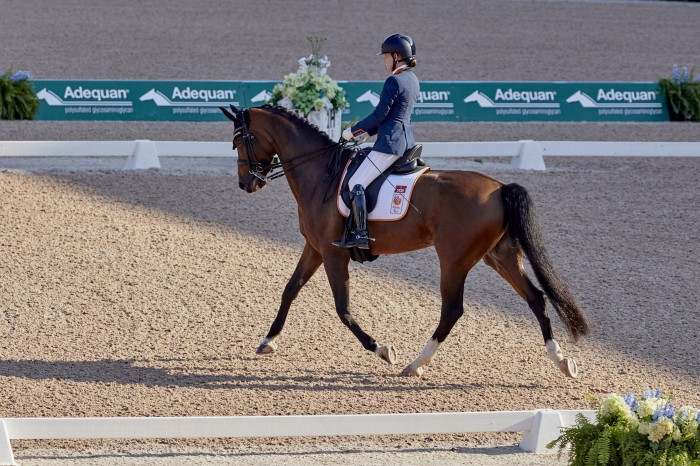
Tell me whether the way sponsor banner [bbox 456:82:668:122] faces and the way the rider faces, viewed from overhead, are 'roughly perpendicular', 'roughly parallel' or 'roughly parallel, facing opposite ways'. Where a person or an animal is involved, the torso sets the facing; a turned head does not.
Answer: roughly perpendicular

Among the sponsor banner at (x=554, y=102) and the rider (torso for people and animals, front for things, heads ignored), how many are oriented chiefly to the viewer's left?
1

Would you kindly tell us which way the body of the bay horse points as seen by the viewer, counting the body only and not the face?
to the viewer's left

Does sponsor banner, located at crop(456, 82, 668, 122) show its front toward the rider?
yes

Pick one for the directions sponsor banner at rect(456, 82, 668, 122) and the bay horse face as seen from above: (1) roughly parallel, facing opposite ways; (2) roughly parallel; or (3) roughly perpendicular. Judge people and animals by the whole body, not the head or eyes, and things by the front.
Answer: roughly perpendicular

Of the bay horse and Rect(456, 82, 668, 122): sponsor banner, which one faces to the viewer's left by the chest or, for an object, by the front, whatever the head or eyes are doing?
the bay horse

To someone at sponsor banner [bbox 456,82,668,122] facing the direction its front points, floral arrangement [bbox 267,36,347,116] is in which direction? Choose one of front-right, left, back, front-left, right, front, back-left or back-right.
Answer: front-right

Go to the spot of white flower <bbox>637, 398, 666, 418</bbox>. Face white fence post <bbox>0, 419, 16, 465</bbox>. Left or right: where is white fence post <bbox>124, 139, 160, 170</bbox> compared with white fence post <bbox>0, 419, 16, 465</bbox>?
right

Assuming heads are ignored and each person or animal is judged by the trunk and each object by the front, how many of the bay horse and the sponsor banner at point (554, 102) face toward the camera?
1

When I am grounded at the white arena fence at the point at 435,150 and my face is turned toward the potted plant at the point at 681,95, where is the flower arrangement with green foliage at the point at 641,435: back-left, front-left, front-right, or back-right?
back-right

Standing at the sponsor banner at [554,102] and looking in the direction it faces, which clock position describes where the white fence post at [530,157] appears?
The white fence post is roughly at 12 o'clock from the sponsor banner.

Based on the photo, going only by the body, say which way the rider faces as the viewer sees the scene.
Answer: to the viewer's left
